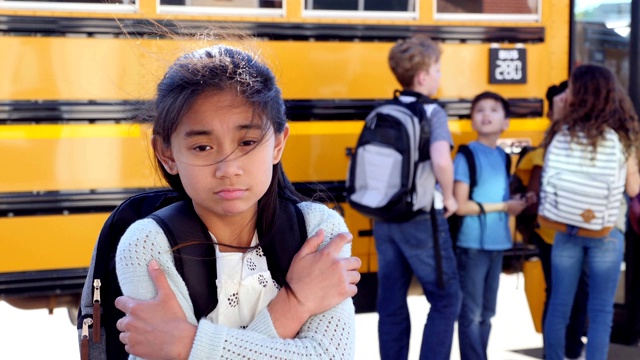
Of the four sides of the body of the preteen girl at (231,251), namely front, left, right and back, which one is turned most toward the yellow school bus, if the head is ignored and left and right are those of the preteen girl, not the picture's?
back

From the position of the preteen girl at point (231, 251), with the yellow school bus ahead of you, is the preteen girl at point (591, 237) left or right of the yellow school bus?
right

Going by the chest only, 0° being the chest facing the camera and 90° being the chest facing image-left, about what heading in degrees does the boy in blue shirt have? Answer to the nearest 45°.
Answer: approximately 315°

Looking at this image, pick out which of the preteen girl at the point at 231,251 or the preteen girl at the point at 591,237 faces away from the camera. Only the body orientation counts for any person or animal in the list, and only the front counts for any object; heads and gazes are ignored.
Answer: the preteen girl at the point at 591,237

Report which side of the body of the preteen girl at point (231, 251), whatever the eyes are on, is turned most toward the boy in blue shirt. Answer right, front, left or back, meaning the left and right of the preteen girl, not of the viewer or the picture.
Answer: back

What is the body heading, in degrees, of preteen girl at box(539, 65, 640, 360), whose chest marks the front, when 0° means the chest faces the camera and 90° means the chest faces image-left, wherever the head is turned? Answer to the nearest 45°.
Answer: approximately 180°

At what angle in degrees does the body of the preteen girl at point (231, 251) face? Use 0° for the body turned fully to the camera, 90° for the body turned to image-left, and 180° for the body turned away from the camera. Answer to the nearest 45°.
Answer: approximately 0°

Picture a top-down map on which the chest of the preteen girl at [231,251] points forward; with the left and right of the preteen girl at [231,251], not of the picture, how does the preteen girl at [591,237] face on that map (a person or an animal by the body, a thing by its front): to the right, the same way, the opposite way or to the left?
the opposite way

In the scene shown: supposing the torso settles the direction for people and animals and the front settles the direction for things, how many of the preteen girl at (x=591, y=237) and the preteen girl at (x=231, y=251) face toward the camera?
1

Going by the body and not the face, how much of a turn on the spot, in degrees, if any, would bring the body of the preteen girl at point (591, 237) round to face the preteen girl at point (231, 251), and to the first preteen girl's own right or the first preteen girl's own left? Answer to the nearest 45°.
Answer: approximately 180°
